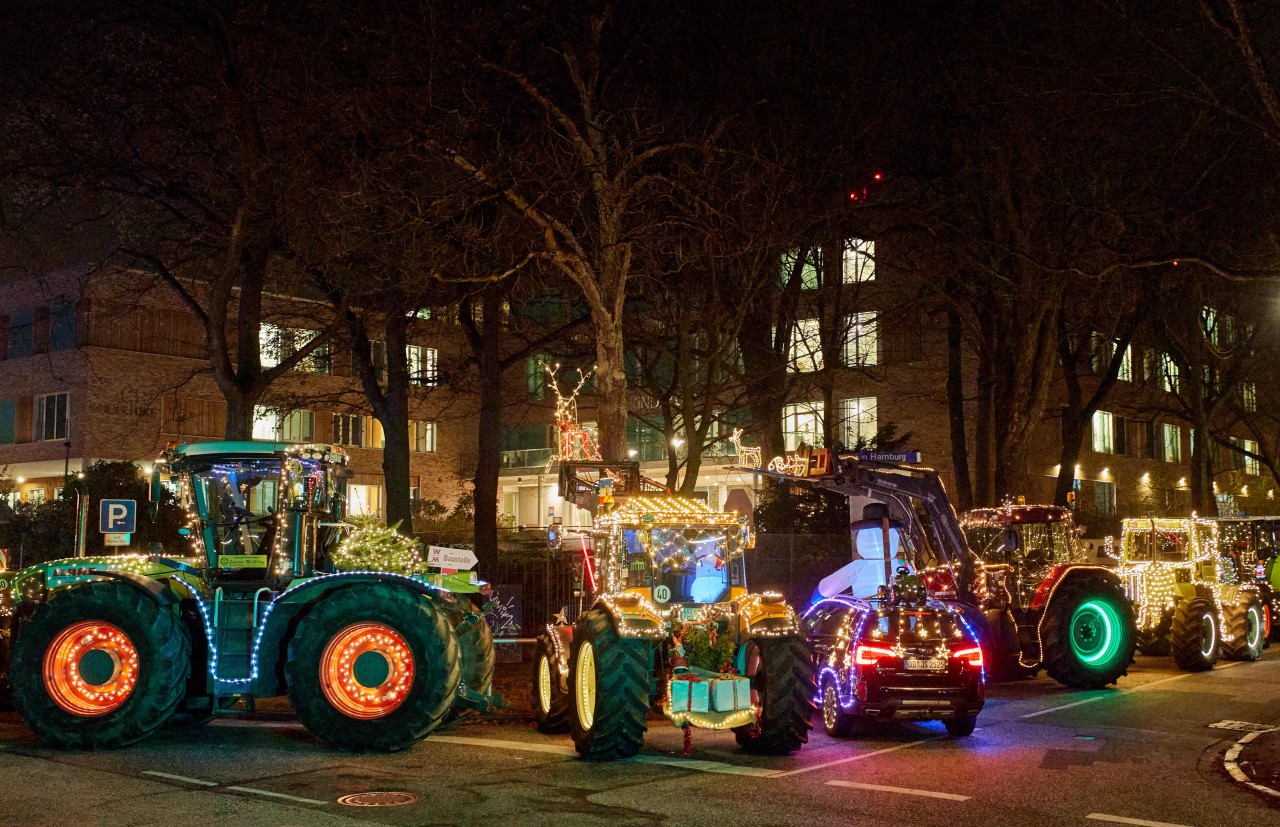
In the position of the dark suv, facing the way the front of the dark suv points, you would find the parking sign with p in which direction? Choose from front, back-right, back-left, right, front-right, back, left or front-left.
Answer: front-left

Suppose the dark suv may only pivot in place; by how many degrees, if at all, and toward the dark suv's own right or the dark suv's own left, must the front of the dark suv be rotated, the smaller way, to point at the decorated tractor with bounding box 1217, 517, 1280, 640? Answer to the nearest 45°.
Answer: approximately 90° to the dark suv's own right

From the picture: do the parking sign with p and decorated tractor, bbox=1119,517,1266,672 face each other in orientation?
no

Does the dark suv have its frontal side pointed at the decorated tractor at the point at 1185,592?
no

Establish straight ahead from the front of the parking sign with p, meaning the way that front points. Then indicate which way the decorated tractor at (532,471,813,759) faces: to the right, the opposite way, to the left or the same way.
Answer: the opposite way

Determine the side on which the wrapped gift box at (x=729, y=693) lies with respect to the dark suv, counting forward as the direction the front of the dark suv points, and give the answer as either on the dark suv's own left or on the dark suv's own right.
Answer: on the dark suv's own left

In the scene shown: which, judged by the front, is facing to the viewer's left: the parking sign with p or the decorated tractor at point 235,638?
the decorated tractor

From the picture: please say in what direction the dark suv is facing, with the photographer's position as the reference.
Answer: facing away from the viewer and to the left of the viewer

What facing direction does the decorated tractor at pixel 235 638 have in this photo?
to the viewer's left

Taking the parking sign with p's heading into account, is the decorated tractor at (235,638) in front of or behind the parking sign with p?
in front

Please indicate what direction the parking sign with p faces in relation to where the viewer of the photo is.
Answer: facing the viewer

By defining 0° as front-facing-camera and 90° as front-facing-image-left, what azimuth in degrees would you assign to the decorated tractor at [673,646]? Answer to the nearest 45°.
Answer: approximately 135°

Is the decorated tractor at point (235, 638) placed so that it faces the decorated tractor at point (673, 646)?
no

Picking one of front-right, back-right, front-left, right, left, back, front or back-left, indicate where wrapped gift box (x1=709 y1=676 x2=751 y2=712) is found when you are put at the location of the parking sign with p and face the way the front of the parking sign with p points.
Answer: front-left

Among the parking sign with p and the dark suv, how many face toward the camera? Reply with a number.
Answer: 1
